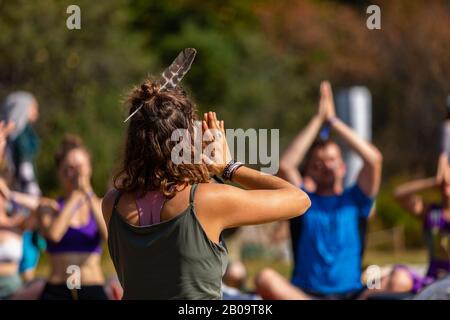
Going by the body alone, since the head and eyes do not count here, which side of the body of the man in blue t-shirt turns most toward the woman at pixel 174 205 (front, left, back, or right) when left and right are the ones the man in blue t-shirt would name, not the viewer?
front

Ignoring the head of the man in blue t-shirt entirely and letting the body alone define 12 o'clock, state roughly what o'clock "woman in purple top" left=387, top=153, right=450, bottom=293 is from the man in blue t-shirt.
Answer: The woman in purple top is roughly at 8 o'clock from the man in blue t-shirt.

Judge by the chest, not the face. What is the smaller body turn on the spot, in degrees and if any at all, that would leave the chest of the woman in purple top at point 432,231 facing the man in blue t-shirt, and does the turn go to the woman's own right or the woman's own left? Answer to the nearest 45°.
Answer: approximately 45° to the woman's own right

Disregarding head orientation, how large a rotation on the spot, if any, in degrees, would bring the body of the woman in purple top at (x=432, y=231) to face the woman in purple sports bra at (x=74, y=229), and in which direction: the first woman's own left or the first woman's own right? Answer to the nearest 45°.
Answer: approximately 45° to the first woman's own right

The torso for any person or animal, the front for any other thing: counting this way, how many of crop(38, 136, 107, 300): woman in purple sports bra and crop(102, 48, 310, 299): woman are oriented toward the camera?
1

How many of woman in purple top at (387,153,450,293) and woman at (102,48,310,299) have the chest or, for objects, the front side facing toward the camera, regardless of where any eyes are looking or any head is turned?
1

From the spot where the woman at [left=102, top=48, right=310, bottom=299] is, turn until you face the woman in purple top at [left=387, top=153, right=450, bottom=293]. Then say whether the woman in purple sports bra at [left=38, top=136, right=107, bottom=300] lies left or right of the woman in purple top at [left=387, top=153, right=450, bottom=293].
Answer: left

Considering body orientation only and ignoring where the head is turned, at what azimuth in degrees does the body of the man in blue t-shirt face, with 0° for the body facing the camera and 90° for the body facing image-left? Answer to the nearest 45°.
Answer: approximately 0°

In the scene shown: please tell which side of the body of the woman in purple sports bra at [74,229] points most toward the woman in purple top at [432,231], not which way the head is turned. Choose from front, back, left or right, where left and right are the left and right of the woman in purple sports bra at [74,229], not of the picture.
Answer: left

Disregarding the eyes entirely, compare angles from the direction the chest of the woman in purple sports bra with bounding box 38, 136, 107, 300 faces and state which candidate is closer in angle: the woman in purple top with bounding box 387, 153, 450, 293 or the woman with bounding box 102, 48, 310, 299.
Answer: the woman

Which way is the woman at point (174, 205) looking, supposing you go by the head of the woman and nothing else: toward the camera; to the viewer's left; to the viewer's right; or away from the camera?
away from the camera

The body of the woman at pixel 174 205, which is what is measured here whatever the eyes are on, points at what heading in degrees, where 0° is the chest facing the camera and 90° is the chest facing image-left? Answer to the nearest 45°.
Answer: approximately 225°

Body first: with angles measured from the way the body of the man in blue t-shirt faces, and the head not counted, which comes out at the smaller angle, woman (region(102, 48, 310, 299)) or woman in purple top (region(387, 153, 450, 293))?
the woman

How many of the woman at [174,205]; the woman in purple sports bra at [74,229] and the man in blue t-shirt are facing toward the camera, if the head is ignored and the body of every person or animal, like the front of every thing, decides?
2
